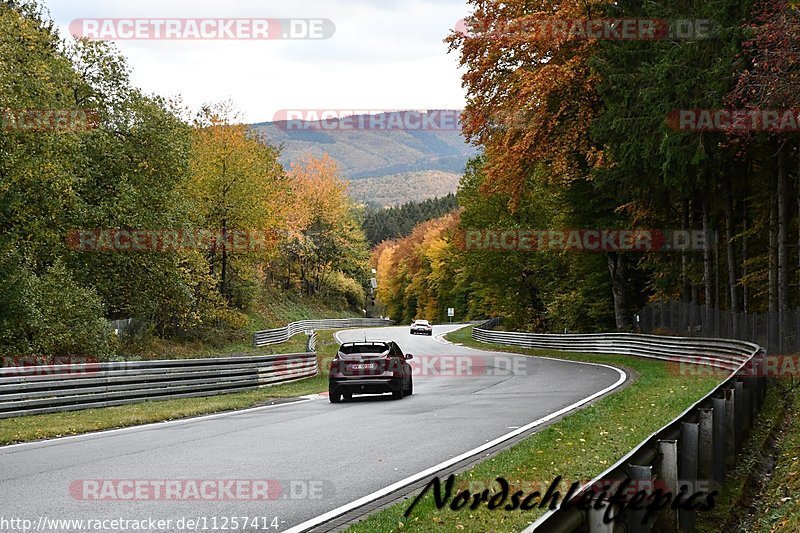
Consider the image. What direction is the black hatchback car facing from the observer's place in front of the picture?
facing away from the viewer

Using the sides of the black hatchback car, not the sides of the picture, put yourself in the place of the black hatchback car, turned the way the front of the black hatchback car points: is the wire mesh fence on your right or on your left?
on your right

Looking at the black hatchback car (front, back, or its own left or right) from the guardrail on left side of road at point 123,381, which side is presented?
left

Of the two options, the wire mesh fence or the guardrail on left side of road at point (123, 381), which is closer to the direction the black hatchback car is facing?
the wire mesh fence
